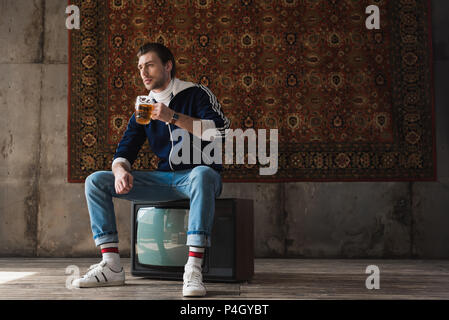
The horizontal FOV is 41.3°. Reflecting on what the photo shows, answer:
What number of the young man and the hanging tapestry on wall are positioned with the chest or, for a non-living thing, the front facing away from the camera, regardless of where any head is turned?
0

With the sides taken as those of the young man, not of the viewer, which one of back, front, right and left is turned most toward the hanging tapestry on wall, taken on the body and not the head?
back

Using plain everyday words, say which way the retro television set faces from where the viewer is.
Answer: facing the viewer and to the left of the viewer

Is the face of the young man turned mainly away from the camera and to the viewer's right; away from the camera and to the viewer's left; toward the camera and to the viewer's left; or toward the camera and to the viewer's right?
toward the camera and to the viewer's left

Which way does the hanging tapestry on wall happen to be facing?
toward the camera

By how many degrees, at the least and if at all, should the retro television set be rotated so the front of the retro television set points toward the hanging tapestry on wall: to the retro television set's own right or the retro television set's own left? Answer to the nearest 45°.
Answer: approximately 180°

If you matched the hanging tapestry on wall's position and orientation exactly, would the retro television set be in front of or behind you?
in front

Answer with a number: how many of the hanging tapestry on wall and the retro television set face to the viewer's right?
0

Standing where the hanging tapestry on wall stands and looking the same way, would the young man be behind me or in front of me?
in front
